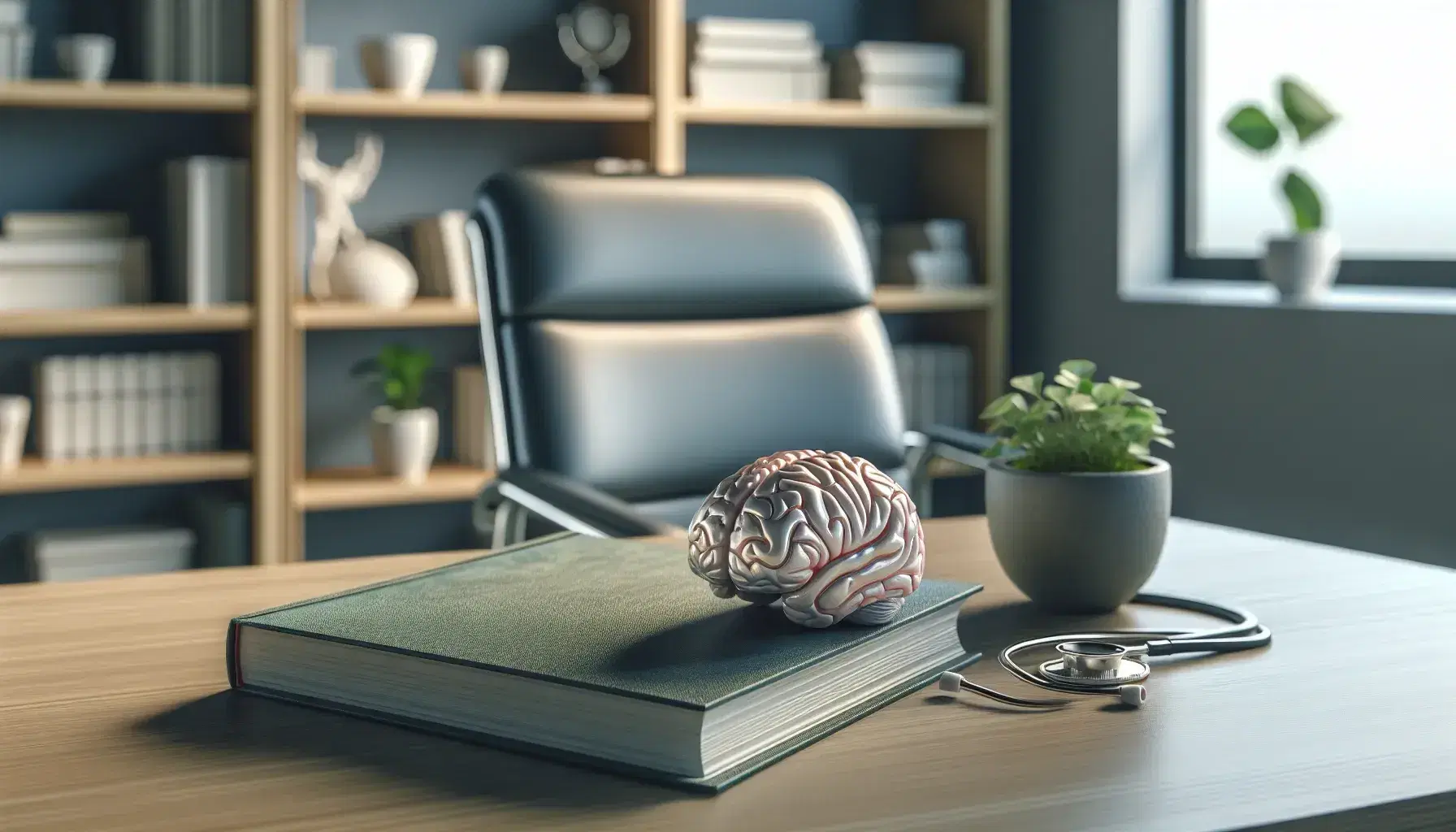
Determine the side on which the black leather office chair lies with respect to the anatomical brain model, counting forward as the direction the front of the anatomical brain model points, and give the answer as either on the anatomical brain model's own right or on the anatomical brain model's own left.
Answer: on the anatomical brain model's own right

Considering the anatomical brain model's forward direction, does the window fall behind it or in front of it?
behind

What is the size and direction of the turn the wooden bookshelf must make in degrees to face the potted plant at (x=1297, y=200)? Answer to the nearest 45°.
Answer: approximately 90° to its left

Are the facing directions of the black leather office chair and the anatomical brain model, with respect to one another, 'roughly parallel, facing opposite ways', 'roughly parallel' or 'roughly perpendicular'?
roughly perpendicular

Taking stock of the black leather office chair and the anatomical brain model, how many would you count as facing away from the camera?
0

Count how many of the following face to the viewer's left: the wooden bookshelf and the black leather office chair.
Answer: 0

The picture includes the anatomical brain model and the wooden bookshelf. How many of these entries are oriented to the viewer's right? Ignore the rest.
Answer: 0

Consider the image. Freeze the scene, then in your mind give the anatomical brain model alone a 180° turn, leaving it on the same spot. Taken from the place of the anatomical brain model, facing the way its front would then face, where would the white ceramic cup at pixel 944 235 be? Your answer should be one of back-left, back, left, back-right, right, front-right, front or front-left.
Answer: front-left

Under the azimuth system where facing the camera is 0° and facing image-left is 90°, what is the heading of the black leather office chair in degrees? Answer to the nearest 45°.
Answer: approximately 315°
